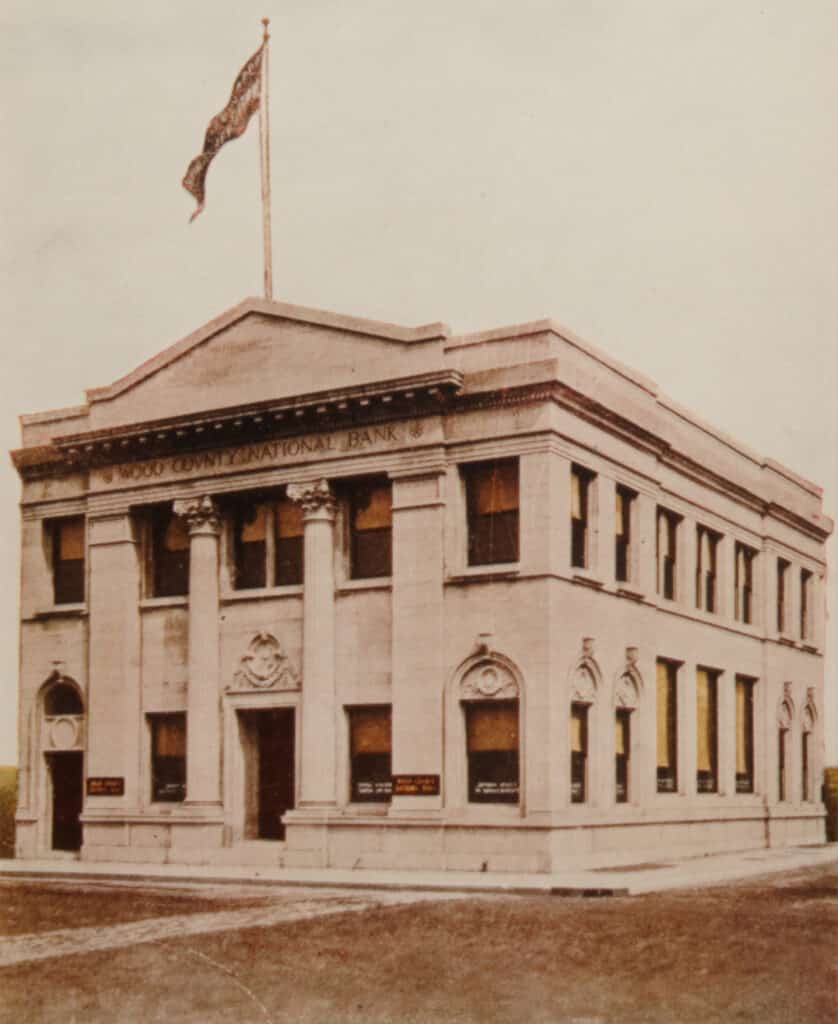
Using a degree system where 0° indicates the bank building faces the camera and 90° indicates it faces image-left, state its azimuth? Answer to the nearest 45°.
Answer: approximately 45°
